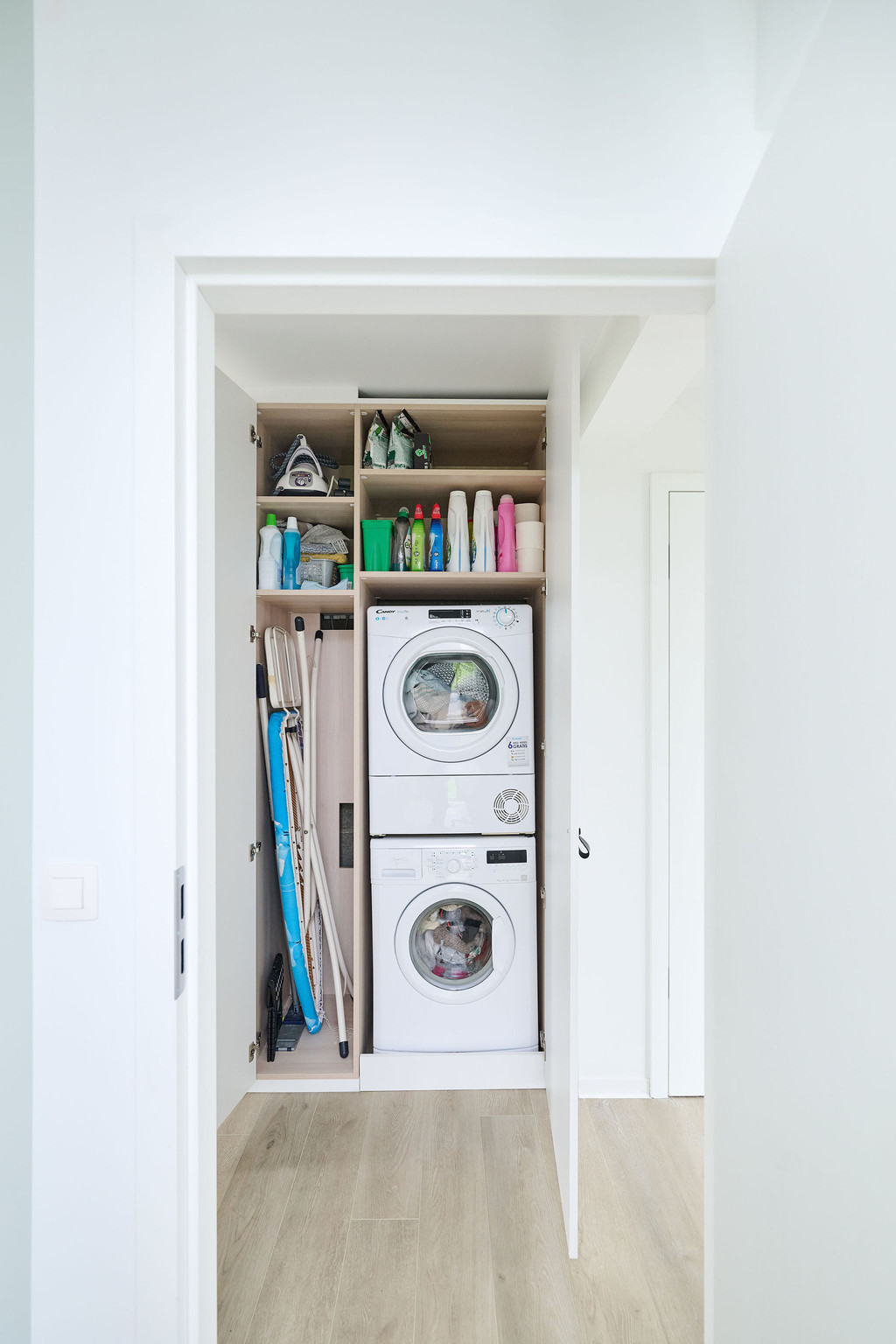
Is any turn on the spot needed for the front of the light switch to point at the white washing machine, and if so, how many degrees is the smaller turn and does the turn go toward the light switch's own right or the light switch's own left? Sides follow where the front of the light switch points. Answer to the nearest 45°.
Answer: approximately 135° to the light switch's own left

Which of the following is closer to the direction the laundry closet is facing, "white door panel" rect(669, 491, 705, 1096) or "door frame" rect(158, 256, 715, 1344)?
the door frame

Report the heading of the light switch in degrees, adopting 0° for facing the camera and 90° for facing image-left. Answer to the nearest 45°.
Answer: approximately 0°

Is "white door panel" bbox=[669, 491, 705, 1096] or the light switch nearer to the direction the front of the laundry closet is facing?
the light switch

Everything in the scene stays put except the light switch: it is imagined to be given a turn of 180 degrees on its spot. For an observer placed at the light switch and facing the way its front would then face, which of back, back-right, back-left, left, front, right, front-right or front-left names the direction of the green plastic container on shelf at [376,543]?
front-right
